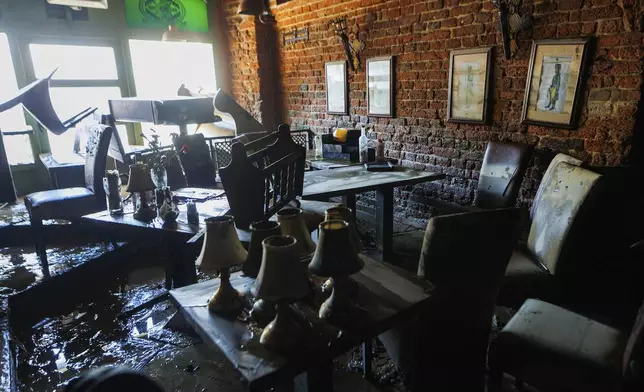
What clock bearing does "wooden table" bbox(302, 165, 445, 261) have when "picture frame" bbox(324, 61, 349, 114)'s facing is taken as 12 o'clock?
The wooden table is roughly at 10 o'clock from the picture frame.

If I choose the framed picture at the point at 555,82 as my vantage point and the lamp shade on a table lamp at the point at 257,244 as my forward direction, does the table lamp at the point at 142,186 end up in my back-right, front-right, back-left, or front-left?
front-right

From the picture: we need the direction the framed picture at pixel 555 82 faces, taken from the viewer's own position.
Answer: facing the viewer and to the left of the viewer

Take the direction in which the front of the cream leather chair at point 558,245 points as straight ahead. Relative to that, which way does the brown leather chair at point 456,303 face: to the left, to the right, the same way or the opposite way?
to the right

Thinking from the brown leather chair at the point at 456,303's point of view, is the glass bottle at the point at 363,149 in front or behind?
in front

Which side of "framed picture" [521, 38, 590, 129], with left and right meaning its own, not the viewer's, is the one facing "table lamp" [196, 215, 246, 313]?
front

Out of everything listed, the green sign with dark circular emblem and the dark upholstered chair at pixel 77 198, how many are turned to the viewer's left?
1

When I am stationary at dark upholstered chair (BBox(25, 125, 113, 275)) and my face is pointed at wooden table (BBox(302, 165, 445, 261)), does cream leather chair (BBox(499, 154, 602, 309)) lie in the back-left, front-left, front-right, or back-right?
front-right

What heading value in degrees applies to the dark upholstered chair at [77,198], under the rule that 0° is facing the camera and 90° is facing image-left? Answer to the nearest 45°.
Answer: approximately 90°

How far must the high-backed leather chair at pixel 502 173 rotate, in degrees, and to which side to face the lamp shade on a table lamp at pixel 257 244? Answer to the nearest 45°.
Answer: approximately 45° to its left

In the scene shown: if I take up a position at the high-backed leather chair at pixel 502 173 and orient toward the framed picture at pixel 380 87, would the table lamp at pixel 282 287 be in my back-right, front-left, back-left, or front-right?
back-left

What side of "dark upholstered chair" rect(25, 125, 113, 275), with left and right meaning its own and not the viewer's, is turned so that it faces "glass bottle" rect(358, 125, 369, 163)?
back

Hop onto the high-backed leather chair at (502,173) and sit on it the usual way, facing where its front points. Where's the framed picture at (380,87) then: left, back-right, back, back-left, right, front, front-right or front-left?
right

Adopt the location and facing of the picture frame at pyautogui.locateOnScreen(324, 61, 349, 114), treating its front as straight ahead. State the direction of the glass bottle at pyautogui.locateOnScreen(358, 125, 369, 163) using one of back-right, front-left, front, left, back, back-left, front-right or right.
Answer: front-left

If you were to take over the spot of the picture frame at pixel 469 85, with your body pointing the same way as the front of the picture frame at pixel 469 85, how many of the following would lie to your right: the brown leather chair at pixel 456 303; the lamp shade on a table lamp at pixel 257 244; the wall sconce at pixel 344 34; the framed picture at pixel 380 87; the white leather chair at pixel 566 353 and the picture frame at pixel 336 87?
3

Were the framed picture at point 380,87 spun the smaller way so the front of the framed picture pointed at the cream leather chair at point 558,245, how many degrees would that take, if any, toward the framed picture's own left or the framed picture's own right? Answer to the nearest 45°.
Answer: approximately 45° to the framed picture's own left

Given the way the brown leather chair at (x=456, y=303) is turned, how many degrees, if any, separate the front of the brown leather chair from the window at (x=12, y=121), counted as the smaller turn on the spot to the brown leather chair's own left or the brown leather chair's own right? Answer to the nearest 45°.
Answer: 0° — it already faces it

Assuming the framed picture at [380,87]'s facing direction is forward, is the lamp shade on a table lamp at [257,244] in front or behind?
in front

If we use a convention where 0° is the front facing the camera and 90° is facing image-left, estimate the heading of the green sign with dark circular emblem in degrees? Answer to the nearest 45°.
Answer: approximately 0°

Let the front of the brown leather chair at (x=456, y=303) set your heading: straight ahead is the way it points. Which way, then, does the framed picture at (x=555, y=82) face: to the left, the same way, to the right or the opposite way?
to the left
